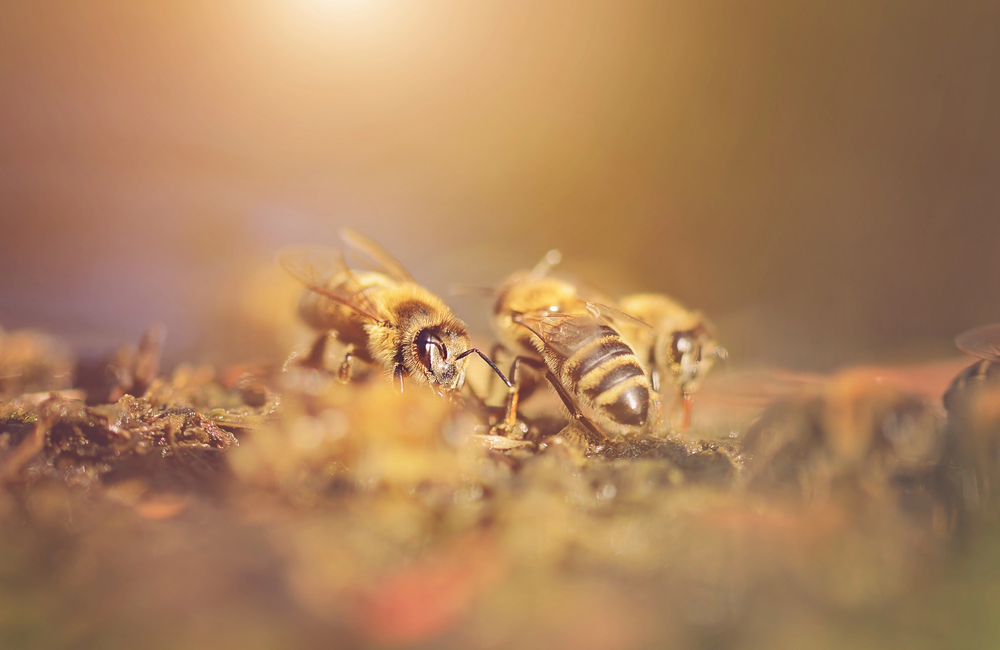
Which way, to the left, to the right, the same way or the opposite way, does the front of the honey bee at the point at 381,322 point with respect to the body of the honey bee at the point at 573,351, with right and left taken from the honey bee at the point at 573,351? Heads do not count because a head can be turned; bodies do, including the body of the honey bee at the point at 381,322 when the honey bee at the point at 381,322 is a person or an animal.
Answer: the opposite way

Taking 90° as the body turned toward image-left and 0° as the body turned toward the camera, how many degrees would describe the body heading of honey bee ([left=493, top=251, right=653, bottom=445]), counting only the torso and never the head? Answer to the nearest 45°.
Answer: approximately 135°

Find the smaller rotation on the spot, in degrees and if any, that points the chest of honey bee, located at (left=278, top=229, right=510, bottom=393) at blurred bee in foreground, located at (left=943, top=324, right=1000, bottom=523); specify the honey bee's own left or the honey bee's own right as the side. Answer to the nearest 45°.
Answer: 0° — it already faces it
